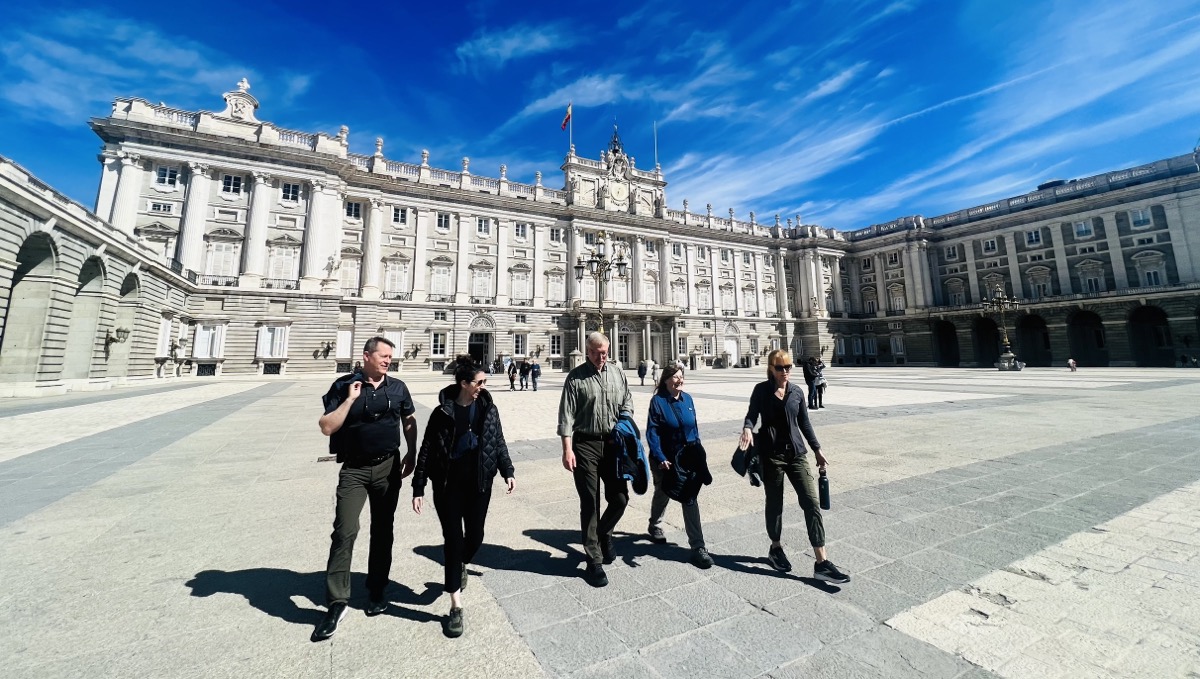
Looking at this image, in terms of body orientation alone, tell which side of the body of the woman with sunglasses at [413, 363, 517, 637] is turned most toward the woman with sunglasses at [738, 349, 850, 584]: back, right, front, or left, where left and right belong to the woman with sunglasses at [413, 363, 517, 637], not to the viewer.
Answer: left

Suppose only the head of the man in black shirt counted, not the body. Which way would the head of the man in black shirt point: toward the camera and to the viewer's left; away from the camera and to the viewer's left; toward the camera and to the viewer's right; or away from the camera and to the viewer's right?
toward the camera and to the viewer's right

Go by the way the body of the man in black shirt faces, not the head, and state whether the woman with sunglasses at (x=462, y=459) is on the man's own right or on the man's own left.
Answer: on the man's own left

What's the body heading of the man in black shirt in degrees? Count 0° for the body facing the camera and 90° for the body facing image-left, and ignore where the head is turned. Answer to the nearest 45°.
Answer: approximately 0°

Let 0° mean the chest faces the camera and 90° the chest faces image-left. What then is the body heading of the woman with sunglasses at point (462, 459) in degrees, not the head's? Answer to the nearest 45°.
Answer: approximately 0°

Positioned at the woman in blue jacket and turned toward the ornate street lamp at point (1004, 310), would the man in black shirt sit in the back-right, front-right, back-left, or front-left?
back-left

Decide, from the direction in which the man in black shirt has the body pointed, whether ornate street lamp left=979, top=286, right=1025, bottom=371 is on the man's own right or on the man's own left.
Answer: on the man's own left

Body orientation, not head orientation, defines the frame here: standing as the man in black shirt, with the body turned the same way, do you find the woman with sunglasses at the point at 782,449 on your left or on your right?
on your left

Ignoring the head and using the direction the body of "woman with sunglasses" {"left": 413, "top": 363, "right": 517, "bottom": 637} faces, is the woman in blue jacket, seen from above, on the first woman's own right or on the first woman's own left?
on the first woman's own left

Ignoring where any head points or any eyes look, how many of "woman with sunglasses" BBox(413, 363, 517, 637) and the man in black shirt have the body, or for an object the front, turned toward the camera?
2
